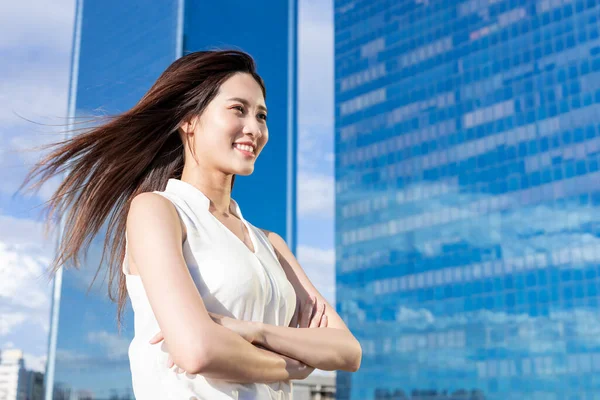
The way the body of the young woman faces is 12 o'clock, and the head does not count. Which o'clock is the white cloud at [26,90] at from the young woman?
The white cloud is roughly at 7 o'clock from the young woman.

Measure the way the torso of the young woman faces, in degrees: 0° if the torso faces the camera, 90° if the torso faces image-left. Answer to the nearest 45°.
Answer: approximately 315°

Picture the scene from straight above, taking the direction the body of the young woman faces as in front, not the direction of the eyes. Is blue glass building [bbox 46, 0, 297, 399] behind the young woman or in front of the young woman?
behind

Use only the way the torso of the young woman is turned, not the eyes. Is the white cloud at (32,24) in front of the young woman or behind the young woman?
behind
